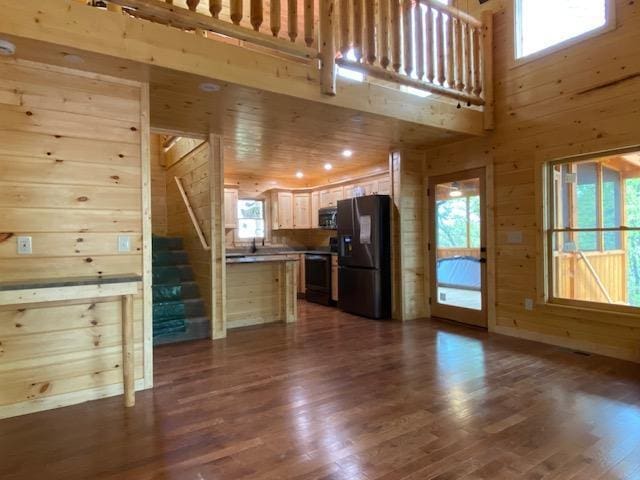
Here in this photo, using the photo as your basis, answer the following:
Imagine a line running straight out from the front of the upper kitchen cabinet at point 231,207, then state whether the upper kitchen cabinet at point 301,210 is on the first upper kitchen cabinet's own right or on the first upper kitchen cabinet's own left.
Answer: on the first upper kitchen cabinet's own left

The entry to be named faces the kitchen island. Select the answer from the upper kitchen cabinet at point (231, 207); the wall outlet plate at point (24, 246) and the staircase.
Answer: the upper kitchen cabinet

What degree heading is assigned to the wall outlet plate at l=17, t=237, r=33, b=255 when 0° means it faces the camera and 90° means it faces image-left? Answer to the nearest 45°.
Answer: approximately 0°

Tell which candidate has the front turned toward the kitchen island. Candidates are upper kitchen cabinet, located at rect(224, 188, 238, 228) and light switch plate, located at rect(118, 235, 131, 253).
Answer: the upper kitchen cabinet

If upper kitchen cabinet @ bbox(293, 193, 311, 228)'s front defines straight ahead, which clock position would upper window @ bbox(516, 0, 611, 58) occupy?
The upper window is roughly at 11 o'clock from the upper kitchen cabinet.

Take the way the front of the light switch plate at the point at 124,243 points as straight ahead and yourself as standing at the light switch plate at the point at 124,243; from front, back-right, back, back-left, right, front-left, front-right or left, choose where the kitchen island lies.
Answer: back-left

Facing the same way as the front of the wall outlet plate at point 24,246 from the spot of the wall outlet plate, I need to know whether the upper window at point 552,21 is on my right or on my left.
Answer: on my left
